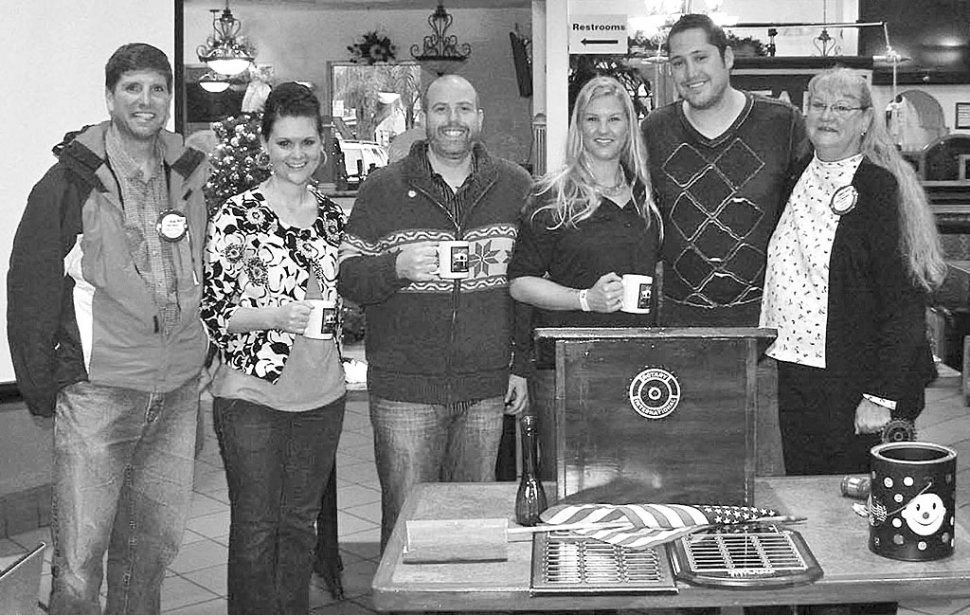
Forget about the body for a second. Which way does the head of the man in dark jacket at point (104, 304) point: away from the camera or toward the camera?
toward the camera

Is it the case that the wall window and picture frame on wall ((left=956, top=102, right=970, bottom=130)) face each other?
no

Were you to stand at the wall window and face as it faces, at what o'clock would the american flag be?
The american flag is roughly at 12 o'clock from the wall window.

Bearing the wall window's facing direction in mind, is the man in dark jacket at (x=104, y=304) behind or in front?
in front

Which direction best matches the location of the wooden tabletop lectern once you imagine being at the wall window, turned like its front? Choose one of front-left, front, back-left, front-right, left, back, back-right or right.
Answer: front

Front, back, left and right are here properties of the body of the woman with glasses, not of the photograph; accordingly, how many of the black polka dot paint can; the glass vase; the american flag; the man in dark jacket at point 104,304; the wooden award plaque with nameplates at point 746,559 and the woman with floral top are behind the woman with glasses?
0

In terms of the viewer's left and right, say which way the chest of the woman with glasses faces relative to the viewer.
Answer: facing the viewer and to the left of the viewer

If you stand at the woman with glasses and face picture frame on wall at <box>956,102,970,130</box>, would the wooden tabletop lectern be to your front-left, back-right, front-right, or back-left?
back-left

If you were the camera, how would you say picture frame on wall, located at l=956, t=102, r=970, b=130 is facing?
facing the viewer

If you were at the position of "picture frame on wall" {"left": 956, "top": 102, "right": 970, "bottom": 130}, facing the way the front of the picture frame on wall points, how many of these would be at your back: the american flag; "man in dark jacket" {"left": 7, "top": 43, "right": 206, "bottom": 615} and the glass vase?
0

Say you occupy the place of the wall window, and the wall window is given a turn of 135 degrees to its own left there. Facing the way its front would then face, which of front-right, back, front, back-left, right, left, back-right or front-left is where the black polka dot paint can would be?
back-right

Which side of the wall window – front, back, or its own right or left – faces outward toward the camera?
front

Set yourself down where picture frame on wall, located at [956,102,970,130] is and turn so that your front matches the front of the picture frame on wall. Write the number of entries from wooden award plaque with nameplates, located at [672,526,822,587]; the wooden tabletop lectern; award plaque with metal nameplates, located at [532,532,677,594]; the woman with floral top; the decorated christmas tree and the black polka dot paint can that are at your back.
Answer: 0

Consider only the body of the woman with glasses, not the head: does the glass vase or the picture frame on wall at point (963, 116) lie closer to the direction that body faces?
the glass vase

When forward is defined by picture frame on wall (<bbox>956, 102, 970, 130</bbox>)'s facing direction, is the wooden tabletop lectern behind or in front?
in front

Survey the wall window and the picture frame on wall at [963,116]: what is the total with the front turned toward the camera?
2
